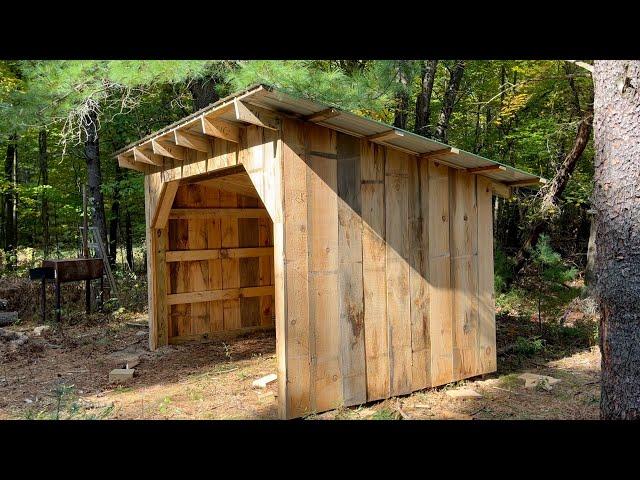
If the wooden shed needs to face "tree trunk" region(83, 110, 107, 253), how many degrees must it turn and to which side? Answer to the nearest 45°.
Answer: approximately 90° to its right

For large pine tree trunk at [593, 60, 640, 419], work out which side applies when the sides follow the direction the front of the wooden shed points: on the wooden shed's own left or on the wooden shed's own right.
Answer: on the wooden shed's own left

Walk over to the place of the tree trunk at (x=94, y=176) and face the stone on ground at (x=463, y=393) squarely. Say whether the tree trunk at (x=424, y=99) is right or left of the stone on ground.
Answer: left

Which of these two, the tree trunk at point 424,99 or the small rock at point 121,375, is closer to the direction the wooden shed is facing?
the small rock

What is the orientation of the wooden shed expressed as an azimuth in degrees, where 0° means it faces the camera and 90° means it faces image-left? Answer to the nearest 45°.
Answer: approximately 45°

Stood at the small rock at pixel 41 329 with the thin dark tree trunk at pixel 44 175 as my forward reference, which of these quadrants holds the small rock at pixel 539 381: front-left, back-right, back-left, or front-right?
back-right

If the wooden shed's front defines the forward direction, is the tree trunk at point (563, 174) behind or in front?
behind

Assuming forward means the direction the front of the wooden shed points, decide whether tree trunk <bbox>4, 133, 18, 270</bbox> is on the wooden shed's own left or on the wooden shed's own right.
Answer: on the wooden shed's own right

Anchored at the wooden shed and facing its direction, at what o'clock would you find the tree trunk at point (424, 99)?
The tree trunk is roughly at 5 o'clock from the wooden shed.
